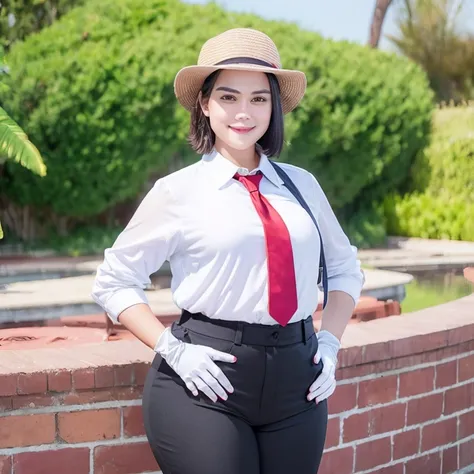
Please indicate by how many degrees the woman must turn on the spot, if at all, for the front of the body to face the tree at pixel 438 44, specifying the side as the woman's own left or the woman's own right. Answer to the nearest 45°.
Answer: approximately 135° to the woman's own left

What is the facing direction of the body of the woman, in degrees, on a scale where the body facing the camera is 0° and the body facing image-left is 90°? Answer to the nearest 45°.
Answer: approximately 315°

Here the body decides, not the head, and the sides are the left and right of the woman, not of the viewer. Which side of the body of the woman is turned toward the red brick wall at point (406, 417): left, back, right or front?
left

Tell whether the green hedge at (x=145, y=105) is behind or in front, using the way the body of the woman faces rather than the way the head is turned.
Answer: behind

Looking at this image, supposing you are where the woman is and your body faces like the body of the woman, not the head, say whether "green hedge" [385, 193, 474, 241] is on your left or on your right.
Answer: on your left

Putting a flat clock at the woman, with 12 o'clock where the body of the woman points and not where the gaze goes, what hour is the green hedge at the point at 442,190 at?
The green hedge is roughly at 8 o'clock from the woman.
